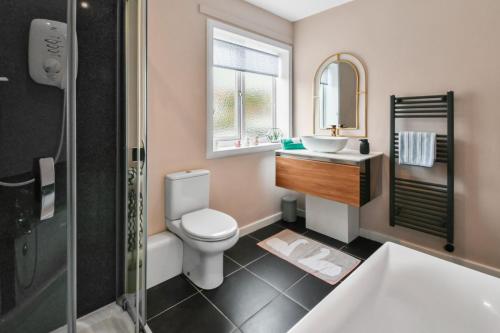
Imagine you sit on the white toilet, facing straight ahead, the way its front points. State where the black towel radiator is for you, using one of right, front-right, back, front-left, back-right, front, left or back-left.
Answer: front-left

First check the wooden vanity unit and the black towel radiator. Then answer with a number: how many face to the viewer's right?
0

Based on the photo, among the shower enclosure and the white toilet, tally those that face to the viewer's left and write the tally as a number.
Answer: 0

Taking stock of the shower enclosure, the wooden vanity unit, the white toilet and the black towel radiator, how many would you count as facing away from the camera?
0

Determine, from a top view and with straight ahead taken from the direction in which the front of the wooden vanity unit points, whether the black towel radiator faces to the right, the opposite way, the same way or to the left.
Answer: the same way

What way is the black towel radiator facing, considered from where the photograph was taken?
facing the viewer and to the left of the viewer

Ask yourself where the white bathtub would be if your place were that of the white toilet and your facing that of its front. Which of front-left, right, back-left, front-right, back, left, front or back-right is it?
front

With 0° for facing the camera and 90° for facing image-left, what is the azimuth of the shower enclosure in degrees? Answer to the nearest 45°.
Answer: approximately 315°

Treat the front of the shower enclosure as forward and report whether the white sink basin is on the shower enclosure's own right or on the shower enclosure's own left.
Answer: on the shower enclosure's own left

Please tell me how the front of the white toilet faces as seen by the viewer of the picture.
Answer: facing the viewer and to the right of the viewer

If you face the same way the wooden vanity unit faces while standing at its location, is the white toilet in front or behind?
in front

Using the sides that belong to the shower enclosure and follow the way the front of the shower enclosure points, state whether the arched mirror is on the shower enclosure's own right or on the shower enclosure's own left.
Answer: on the shower enclosure's own left

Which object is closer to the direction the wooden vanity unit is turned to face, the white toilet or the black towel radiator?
the white toilet
